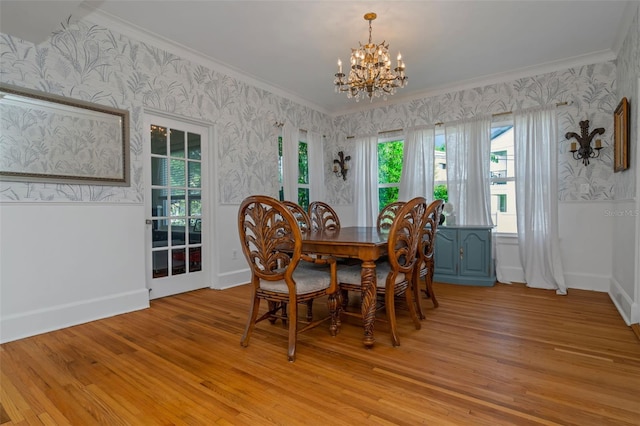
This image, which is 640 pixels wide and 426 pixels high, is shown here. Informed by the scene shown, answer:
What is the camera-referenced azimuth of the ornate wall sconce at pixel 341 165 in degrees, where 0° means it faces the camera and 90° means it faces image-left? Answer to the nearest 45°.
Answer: approximately 45°

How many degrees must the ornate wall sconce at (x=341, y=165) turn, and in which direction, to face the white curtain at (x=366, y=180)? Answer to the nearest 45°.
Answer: approximately 90° to its left

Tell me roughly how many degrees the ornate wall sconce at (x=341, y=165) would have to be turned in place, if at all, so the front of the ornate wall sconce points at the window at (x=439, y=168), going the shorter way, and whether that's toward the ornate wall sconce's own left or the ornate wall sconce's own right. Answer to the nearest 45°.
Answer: approximately 90° to the ornate wall sconce's own left

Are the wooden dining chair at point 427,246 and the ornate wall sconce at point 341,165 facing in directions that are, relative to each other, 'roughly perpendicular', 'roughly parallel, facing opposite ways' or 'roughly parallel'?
roughly perpendicular

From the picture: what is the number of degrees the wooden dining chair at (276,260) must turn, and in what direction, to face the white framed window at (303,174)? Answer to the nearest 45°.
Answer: approximately 45° to its left

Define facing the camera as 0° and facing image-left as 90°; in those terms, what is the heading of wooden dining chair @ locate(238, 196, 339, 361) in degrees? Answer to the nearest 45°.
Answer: approximately 225°

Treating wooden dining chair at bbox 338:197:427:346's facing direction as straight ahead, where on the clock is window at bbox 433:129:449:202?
The window is roughly at 2 o'clock from the wooden dining chair.

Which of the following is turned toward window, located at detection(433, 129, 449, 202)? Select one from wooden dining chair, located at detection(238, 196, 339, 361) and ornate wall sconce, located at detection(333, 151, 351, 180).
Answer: the wooden dining chair

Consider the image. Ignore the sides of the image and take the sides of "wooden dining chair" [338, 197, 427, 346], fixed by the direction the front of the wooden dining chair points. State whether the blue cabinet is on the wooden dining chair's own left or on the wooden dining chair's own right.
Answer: on the wooden dining chair's own right

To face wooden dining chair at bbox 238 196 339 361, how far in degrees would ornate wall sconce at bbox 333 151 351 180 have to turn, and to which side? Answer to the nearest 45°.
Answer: approximately 45° to its left

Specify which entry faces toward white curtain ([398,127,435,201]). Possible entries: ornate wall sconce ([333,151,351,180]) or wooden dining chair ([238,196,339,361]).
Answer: the wooden dining chair
